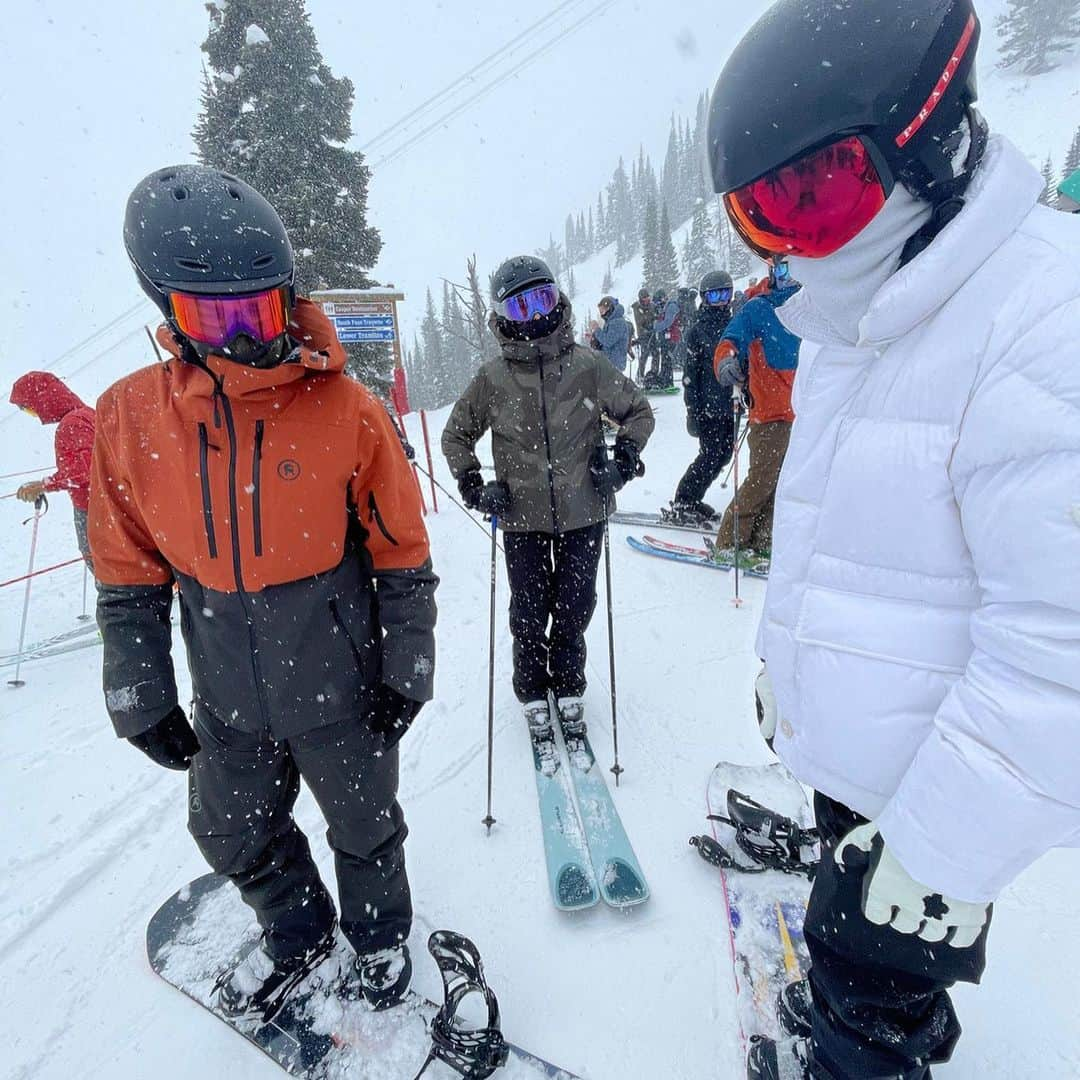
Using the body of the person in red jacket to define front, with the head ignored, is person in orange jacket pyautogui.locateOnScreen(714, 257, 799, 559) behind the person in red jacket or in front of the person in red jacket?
behind

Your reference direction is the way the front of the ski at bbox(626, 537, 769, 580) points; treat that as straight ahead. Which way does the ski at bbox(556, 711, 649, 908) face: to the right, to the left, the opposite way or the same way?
to the left

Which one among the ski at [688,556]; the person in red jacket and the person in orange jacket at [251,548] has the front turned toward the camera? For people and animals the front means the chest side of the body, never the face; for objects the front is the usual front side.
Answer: the person in orange jacket

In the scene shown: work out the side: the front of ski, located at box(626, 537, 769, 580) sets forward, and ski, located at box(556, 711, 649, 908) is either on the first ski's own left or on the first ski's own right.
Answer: on the first ski's own left

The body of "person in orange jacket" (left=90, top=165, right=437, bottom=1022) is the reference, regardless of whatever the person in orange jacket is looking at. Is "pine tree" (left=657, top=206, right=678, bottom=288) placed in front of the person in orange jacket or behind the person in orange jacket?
behind

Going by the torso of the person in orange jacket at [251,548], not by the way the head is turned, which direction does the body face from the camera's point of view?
toward the camera

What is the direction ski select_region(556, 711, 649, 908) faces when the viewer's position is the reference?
facing the viewer

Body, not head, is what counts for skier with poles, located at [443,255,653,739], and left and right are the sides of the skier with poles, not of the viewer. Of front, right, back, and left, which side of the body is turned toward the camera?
front

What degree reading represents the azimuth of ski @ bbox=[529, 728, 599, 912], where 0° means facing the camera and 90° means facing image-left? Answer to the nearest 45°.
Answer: approximately 0°

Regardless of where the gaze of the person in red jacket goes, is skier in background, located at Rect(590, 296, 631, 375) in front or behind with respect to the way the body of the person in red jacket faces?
behind

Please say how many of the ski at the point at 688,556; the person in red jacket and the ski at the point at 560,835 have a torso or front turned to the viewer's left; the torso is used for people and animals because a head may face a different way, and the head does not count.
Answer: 2

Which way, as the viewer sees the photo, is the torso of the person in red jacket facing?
to the viewer's left

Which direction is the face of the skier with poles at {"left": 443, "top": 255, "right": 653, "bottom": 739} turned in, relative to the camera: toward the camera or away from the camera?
toward the camera

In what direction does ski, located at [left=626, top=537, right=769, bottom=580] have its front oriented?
to the viewer's left

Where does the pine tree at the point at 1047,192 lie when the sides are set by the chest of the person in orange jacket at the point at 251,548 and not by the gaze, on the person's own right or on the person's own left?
on the person's own left

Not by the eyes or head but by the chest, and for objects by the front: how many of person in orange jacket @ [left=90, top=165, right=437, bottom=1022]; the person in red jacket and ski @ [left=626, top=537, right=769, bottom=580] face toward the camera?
1

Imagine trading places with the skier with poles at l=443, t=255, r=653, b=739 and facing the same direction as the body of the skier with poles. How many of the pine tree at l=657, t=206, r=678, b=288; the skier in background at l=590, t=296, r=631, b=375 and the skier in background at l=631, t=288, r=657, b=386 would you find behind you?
3

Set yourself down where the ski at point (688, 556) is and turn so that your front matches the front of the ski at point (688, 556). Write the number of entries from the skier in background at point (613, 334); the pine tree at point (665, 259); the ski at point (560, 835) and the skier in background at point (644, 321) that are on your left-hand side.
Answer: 1
